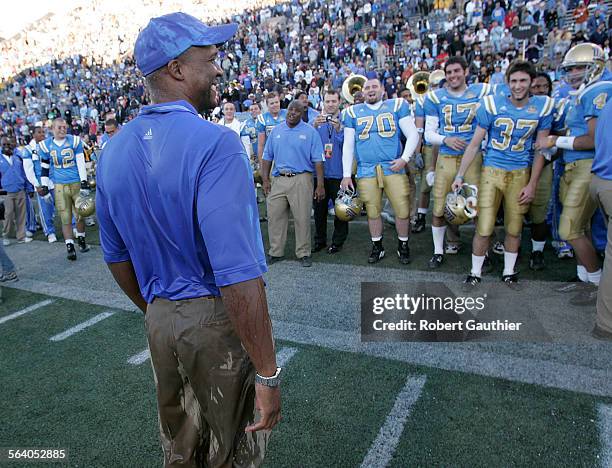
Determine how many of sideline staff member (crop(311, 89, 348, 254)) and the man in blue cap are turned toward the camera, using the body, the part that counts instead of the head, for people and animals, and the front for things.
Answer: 1

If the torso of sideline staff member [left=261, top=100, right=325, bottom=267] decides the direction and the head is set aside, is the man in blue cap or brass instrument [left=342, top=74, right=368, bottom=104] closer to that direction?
the man in blue cap

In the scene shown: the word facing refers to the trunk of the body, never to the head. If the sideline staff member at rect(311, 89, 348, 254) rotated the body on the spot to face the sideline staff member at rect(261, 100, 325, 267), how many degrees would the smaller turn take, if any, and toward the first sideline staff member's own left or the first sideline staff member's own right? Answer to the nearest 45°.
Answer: approximately 45° to the first sideline staff member's own right

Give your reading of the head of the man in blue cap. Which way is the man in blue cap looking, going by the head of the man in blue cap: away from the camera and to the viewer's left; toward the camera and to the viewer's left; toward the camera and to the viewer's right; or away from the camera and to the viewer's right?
away from the camera and to the viewer's right

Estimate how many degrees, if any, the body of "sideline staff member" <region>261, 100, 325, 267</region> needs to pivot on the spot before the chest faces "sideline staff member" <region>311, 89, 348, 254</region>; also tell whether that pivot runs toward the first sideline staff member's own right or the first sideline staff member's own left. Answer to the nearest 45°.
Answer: approximately 135° to the first sideline staff member's own left

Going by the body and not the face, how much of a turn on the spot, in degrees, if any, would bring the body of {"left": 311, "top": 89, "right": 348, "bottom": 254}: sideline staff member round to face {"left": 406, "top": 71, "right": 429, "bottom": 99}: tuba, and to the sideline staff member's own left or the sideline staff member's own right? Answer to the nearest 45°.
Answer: approximately 135° to the sideline staff member's own left

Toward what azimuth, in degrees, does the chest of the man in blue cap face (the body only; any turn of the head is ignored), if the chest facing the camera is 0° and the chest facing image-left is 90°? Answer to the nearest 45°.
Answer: approximately 225°
